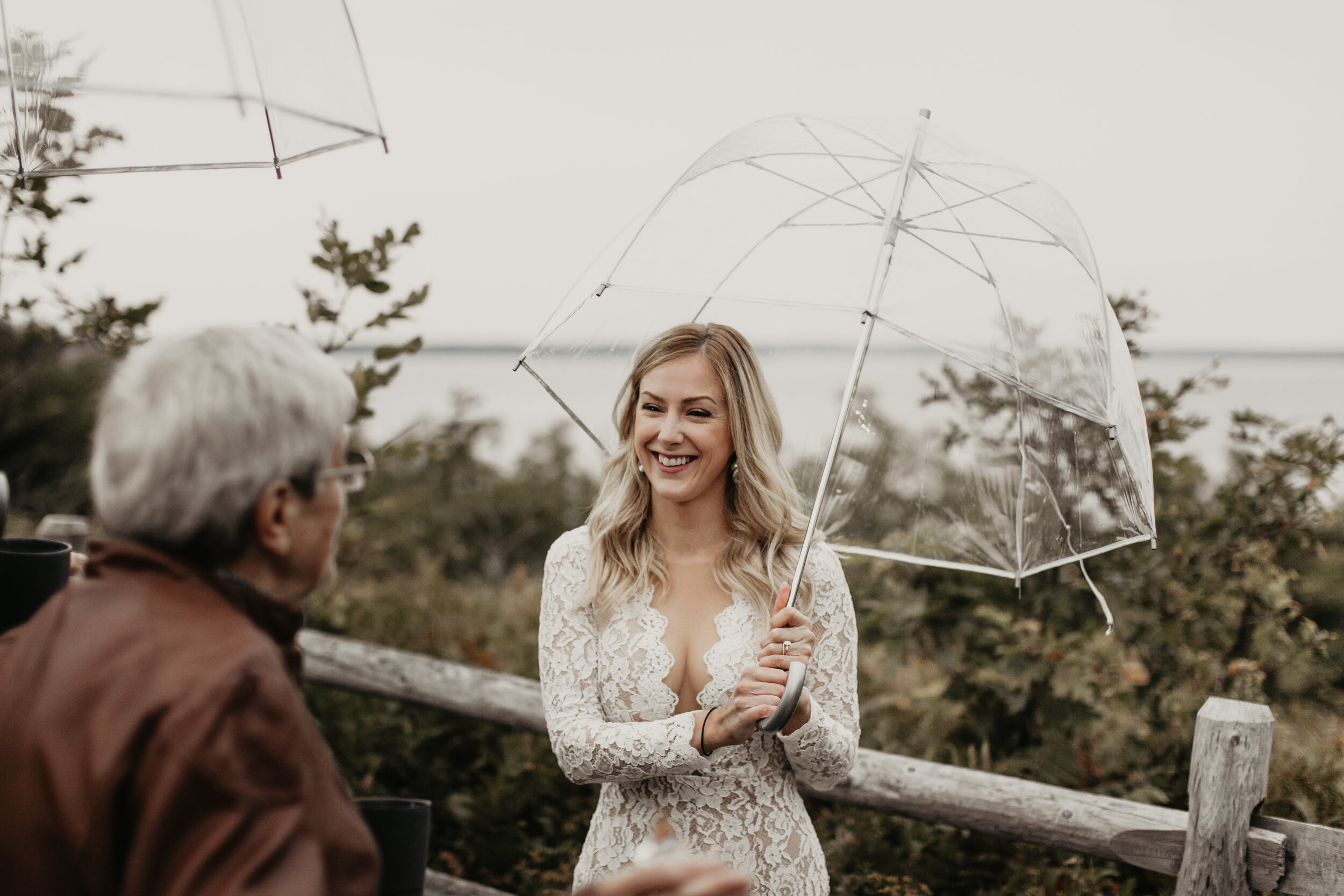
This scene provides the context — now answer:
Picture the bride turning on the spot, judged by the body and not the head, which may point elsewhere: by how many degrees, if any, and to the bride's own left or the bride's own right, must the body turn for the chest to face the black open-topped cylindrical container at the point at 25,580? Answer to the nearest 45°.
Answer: approximately 45° to the bride's own right

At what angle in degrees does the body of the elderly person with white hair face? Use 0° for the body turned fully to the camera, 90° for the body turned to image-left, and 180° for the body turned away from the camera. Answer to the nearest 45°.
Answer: approximately 225°

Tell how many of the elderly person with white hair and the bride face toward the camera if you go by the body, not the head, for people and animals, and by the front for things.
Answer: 1

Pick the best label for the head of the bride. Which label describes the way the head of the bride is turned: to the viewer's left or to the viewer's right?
to the viewer's left

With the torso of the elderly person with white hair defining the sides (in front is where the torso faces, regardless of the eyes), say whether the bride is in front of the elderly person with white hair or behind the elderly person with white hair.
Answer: in front

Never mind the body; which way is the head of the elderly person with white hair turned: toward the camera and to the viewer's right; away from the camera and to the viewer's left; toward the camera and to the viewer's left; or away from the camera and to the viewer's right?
away from the camera and to the viewer's right

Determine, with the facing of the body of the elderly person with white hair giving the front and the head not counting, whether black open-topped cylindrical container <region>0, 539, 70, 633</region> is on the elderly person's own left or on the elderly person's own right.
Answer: on the elderly person's own left

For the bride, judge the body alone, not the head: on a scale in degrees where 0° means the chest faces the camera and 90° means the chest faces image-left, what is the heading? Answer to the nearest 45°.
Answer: approximately 0°
